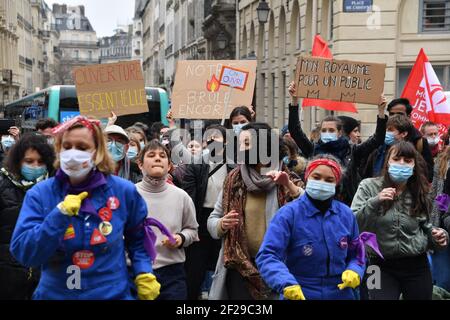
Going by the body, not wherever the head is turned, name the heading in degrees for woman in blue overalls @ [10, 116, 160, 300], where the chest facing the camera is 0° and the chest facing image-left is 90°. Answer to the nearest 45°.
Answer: approximately 0°
